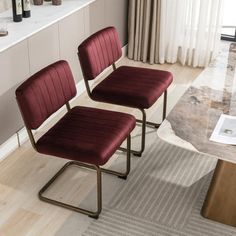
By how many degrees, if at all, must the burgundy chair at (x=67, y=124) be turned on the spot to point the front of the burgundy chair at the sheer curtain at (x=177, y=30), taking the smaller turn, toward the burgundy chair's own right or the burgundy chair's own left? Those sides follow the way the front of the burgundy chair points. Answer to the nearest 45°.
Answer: approximately 90° to the burgundy chair's own left

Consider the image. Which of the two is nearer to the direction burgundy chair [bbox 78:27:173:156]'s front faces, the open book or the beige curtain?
the open book

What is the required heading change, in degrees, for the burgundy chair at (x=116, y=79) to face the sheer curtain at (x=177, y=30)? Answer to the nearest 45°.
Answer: approximately 135° to its left

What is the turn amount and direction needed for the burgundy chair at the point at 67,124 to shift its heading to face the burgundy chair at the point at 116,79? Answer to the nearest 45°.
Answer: approximately 90° to its left

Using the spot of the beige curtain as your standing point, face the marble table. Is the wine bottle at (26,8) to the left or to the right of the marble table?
right

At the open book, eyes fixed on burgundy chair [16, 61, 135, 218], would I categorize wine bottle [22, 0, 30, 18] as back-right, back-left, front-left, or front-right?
front-right

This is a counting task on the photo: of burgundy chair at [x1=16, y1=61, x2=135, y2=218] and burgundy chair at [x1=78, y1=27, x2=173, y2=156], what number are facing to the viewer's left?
0

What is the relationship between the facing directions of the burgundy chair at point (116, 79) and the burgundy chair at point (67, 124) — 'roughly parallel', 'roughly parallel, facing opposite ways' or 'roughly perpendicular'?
roughly parallel

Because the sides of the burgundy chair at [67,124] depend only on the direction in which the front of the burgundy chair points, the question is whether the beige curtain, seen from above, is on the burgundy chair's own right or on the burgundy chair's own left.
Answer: on the burgundy chair's own left

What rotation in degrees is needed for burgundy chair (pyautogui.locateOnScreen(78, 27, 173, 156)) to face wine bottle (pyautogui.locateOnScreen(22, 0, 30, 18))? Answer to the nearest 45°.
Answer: approximately 180°

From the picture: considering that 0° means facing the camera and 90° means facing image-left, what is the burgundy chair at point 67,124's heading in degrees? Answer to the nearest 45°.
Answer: approximately 315°

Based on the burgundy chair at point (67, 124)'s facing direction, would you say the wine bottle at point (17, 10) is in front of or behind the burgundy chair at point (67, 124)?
behind

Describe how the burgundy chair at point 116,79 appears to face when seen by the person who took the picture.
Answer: facing the viewer and to the right of the viewer
